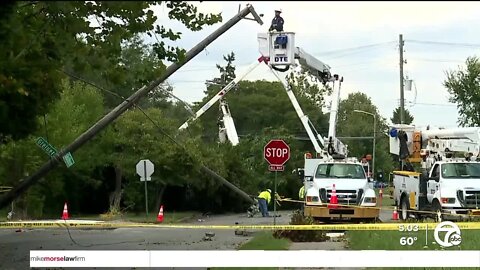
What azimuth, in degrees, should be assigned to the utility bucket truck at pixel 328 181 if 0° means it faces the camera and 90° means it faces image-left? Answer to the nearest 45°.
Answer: approximately 0°

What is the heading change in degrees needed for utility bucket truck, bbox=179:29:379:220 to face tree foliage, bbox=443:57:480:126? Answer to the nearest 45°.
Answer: approximately 135° to its left

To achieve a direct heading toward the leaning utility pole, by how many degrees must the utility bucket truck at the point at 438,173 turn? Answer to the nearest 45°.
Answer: approximately 90° to its right

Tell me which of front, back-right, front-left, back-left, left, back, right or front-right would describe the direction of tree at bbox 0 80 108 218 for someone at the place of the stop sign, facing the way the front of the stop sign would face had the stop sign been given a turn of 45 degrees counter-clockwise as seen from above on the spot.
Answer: back

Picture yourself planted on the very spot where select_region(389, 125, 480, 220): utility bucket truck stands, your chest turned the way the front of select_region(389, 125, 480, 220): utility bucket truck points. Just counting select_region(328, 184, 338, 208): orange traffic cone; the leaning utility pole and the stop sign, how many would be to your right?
3

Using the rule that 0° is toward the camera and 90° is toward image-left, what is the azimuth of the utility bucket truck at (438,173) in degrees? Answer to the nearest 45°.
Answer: approximately 315°

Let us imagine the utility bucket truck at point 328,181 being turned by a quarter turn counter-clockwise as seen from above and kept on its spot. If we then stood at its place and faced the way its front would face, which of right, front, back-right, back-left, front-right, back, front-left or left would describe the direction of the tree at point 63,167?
back-left

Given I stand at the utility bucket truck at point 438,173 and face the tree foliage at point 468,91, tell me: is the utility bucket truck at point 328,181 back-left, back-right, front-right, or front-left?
back-left

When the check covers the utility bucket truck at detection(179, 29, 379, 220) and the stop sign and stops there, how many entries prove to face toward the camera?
2

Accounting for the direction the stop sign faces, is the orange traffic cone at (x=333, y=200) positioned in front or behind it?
behind

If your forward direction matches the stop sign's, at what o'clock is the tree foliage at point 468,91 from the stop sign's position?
The tree foliage is roughly at 7 o'clock from the stop sign.

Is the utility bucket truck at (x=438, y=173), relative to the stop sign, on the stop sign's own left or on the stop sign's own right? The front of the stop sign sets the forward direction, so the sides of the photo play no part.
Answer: on the stop sign's own left
